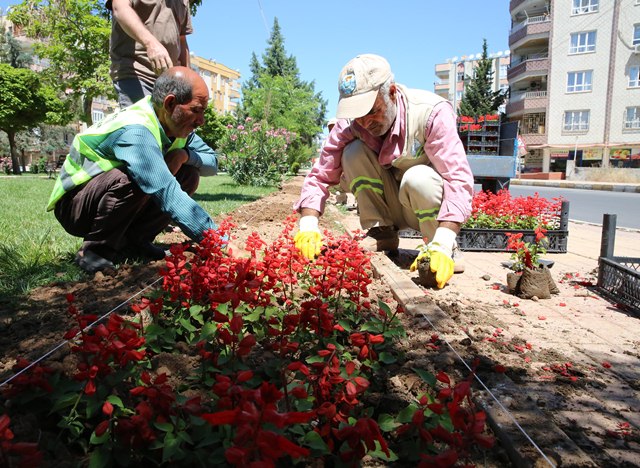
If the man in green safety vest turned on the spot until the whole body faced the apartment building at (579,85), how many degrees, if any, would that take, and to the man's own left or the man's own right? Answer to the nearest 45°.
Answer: approximately 45° to the man's own left

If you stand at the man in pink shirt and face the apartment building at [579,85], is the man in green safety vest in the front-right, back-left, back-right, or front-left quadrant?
back-left

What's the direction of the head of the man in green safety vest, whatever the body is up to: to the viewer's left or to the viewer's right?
to the viewer's right

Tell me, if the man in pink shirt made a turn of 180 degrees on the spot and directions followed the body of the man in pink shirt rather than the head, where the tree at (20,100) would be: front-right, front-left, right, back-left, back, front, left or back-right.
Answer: left

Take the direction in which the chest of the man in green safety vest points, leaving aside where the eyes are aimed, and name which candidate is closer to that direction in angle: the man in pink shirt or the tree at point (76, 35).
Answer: the man in pink shirt

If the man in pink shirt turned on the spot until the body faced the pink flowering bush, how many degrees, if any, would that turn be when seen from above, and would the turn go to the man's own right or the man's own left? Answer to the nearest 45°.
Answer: approximately 135° to the man's own right

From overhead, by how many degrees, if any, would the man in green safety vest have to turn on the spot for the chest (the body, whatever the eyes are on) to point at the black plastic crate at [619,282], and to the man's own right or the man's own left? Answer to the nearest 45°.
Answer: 0° — they already face it

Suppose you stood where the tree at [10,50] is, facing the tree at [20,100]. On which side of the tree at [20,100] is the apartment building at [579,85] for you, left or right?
left

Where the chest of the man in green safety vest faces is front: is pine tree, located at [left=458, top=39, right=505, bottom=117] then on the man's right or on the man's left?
on the man's left

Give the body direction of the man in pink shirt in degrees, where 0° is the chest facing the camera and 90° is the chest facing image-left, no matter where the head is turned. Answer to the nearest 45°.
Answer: approximately 45°

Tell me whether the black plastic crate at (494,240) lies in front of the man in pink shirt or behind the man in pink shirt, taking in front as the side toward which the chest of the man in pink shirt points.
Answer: behind

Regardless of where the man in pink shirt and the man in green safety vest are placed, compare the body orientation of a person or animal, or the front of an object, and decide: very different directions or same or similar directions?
very different directions

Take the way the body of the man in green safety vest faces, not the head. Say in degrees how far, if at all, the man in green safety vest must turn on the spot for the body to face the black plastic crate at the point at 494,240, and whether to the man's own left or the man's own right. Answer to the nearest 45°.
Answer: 0° — they already face it

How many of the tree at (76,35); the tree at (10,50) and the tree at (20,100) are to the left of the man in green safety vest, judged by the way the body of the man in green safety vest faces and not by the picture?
3

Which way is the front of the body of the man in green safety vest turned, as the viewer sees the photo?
to the viewer's right

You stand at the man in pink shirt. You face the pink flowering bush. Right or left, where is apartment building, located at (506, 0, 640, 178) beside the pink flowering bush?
right
